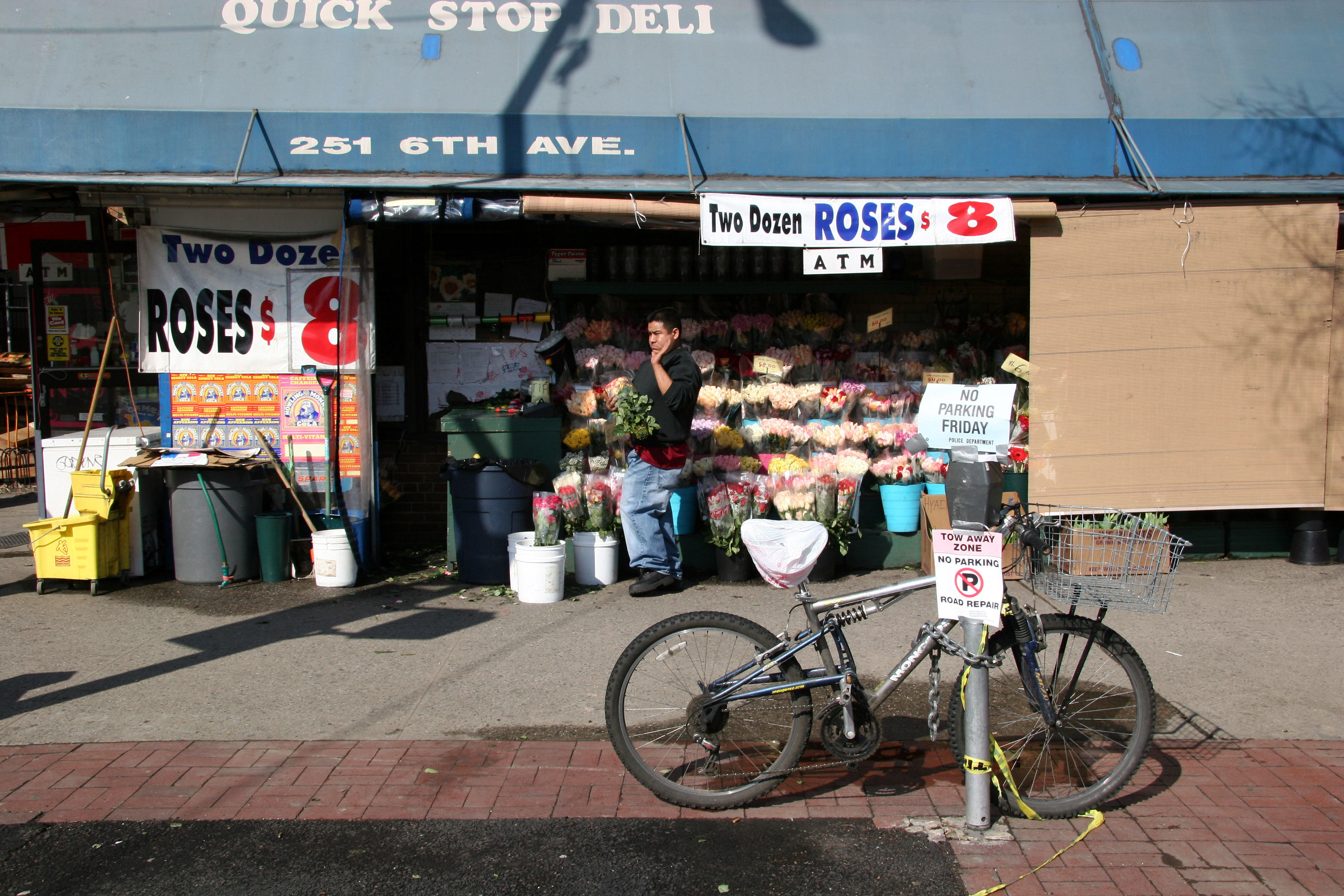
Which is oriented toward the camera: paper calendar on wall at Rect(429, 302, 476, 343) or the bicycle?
the paper calendar on wall

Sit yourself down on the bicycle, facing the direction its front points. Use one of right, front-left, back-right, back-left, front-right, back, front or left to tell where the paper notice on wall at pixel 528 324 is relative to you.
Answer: back-left

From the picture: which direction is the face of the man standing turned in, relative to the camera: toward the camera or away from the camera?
toward the camera

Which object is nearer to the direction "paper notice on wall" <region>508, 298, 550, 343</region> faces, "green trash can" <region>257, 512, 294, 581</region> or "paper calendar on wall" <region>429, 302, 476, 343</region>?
the green trash can

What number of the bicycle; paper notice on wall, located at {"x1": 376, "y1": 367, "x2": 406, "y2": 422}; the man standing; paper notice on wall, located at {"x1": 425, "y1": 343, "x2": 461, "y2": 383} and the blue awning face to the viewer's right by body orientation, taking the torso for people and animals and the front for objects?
1

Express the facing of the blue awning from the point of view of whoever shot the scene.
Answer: facing the viewer

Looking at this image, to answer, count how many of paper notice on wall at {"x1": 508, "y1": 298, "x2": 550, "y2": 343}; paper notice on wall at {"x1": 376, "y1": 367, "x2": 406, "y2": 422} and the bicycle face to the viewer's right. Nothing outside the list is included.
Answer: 1

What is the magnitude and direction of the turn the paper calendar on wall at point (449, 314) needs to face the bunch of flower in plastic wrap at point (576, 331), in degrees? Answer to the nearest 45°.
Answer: approximately 45° to its left

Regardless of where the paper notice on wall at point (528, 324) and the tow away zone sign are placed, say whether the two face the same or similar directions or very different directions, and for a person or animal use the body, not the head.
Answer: same or similar directions

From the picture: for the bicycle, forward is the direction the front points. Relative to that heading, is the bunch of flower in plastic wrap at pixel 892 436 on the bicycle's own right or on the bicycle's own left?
on the bicycle's own left

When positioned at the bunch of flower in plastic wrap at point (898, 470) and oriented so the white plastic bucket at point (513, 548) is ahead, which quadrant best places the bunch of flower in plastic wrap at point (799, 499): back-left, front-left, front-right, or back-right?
front-left

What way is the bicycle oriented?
to the viewer's right

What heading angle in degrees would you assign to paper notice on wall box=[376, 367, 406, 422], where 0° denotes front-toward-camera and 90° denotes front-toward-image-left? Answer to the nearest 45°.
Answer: approximately 0°

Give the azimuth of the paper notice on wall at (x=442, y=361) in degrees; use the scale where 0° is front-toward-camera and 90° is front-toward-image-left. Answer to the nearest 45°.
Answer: approximately 0°

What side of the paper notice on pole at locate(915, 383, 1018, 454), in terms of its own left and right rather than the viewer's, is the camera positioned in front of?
front
